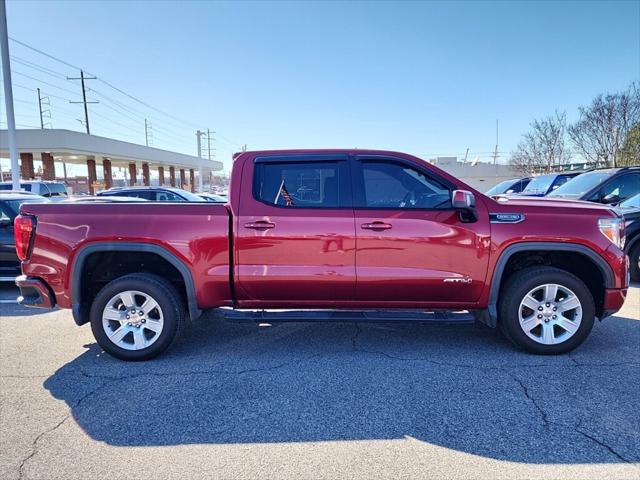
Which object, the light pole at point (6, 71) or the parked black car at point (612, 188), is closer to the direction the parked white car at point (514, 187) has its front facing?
the light pole

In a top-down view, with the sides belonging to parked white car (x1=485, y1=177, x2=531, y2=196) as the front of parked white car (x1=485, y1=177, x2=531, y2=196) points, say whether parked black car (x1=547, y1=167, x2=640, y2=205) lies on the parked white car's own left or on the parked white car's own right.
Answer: on the parked white car's own left

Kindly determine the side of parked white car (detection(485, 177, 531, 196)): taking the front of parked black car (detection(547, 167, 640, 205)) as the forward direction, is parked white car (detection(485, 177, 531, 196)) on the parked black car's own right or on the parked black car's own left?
on the parked black car's own right

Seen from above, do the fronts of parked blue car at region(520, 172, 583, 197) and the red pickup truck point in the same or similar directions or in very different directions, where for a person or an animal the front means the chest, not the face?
very different directions

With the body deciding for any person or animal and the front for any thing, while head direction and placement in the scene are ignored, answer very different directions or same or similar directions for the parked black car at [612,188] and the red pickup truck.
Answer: very different directions

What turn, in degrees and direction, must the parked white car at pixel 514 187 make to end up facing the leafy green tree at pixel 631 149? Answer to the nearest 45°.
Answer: approximately 180°

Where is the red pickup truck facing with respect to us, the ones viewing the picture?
facing to the right of the viewer
